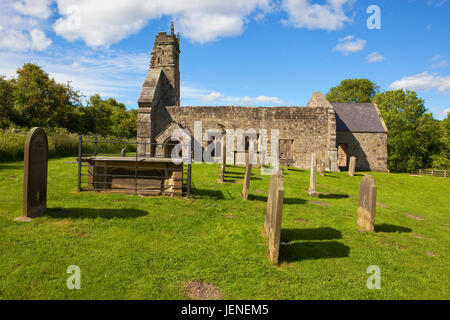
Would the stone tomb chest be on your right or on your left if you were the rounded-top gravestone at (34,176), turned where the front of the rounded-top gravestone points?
on your left

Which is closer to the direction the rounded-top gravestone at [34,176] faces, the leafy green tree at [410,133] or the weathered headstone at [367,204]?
the weathered headstone

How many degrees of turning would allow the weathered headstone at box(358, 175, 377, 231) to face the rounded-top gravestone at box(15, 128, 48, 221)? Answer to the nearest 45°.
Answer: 0° — it already faces it

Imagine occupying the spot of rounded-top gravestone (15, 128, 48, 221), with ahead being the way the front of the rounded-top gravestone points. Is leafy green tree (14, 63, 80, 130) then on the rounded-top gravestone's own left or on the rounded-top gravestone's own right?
on the rounded-top gravestone's own left

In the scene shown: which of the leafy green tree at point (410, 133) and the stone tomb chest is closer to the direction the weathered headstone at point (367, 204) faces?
the stone tomb chest

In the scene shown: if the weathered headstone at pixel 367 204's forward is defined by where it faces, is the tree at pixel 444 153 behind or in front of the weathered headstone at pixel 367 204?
behind

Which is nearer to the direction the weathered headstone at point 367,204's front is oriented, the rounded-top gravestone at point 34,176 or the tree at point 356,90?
the rounded-top gravestone

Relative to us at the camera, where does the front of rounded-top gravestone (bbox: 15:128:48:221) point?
facing the viewer and to the right of the viewer

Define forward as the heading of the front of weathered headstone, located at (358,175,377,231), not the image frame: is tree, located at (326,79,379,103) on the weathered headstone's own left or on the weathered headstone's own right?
on the weathered headstone's own right

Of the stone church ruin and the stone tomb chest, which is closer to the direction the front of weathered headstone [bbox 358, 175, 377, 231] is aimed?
the stone tomb chest

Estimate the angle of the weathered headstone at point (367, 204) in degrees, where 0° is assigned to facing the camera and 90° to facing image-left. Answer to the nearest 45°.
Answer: approximately 45°

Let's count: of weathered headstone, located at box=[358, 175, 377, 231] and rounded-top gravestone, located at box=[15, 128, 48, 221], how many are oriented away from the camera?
0
